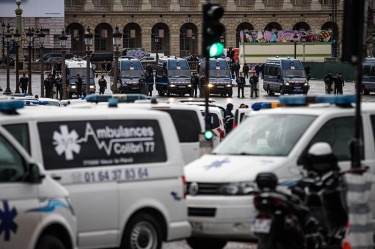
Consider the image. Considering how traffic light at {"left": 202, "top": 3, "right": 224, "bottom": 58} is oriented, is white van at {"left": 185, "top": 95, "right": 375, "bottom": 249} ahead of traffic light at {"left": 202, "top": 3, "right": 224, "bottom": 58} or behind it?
ahead

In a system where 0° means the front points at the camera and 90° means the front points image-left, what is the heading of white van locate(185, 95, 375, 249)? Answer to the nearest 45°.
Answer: approximately 45°

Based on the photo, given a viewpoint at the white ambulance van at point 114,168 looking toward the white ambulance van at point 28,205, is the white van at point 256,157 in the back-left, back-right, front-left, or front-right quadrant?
back-left

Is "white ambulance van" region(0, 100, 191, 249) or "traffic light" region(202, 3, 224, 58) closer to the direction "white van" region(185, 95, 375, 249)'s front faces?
the white ambulance van

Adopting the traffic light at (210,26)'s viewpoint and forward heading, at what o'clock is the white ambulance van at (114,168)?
The white ambulance van is roughly at 2 o'clock from the traffic light.

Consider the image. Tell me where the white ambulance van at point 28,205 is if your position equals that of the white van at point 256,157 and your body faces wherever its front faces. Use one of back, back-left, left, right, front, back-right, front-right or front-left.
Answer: front

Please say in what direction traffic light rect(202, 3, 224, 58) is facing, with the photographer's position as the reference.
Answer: facing the viewer and to the right of the viewer

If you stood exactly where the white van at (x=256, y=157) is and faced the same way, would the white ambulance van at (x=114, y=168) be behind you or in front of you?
in front

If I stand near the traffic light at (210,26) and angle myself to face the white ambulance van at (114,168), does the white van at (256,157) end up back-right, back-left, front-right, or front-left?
front-left

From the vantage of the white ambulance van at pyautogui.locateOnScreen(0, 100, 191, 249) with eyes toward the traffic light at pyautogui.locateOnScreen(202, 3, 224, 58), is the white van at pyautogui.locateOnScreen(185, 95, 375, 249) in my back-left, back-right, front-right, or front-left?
front-right

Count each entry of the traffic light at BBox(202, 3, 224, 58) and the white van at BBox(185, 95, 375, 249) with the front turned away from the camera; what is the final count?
0

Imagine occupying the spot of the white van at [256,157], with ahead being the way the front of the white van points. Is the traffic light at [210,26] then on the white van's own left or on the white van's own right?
on the white van's own right
